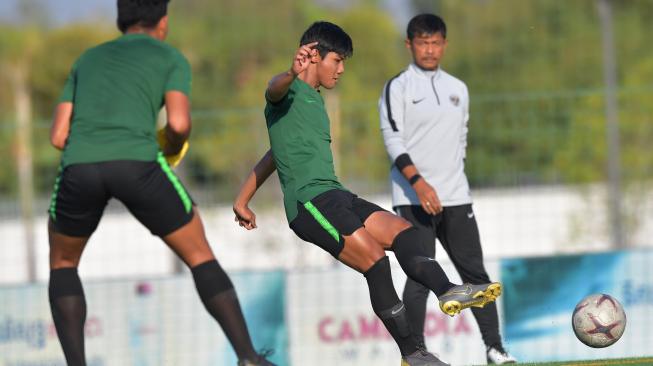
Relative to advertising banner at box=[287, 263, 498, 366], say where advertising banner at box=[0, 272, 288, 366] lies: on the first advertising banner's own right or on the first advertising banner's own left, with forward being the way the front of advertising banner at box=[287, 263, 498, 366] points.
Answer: on the first advertising banner's own right

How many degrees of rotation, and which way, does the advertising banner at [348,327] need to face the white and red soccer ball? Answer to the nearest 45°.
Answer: approximately 45° to its left

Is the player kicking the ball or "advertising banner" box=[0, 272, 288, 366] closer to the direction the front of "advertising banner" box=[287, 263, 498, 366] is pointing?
the player kicking the ball

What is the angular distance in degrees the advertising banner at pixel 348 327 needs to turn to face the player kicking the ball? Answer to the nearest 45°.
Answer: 0° — it already faces them

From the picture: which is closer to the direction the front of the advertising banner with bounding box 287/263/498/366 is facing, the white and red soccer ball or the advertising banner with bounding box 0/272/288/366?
the white and red soccer ball

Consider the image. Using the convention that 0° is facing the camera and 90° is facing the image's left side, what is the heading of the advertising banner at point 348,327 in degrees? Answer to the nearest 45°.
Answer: approximately 0°
